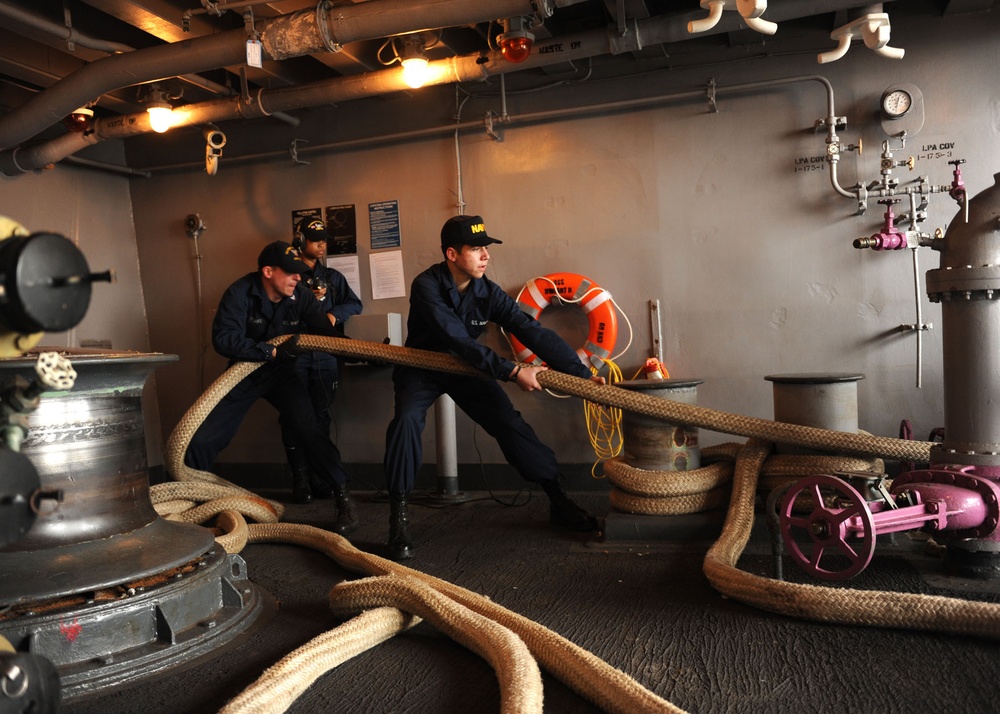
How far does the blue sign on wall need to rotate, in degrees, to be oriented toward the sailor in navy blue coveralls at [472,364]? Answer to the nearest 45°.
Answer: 0° — it already faces them

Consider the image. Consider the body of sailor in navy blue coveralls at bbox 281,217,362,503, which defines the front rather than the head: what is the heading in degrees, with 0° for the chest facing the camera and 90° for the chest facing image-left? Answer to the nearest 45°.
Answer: approximately 315°

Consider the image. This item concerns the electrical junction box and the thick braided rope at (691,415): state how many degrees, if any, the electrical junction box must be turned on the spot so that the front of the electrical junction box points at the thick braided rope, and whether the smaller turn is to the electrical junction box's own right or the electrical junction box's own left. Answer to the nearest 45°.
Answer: approximately 45° to the electrical junction box's own left

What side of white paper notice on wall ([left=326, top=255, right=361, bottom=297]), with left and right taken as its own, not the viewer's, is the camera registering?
front

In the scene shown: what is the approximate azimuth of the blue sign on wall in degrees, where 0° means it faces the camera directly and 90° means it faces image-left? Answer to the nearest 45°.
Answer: approximately 0°

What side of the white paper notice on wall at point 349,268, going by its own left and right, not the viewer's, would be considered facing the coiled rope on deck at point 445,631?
front

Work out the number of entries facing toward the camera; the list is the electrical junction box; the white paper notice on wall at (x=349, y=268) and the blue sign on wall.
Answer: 3

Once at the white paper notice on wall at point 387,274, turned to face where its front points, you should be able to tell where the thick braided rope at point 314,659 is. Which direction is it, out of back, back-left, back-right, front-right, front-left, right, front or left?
front

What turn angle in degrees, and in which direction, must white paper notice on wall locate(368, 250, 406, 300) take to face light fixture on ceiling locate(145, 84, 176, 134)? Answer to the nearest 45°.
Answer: approximately 90° to its right

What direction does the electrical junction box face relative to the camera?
toward the camera

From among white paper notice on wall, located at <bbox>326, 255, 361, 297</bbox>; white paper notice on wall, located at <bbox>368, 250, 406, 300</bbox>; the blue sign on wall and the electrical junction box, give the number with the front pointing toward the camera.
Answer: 4

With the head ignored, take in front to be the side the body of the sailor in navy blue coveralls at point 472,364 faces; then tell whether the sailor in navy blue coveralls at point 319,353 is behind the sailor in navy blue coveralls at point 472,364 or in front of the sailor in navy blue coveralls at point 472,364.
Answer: behind

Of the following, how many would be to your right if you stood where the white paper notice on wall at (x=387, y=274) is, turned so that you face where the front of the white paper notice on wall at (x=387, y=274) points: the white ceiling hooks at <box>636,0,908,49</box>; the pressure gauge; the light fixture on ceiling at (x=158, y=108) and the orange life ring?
1

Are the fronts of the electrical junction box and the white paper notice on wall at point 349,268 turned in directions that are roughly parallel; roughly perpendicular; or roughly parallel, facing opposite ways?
roughly parallel

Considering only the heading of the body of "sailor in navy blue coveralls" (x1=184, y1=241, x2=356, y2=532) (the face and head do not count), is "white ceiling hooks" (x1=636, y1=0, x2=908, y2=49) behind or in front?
in front

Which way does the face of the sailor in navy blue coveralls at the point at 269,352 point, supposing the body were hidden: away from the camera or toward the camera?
toward the camera

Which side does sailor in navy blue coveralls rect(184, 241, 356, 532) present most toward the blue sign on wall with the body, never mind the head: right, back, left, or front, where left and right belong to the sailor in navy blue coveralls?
left
